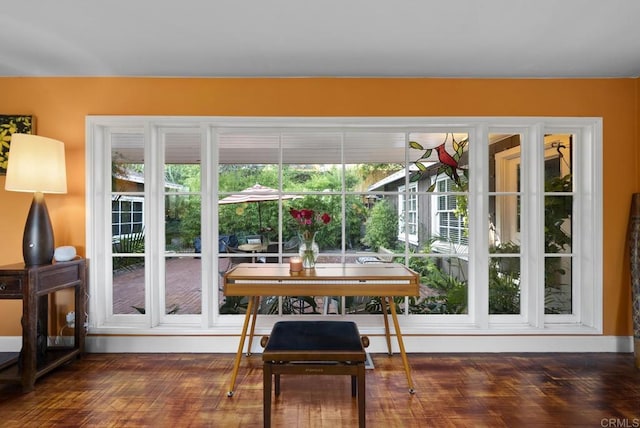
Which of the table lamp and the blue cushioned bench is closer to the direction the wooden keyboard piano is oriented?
the blue cushioned bench

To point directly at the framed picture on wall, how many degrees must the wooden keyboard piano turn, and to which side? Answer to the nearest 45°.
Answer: approximately 90° to its right

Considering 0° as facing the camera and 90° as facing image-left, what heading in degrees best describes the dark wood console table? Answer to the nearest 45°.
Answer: approximately 0°

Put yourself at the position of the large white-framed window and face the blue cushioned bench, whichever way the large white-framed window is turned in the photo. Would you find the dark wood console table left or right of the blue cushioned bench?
right

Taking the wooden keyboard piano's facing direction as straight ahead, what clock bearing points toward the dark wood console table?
The dark wood console table is roughly at 3 o'clock from the wooden keyboard piano.

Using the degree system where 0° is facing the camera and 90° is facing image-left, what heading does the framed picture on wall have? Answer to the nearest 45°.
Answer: approximately 0°

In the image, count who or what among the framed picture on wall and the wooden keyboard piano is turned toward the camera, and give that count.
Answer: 2

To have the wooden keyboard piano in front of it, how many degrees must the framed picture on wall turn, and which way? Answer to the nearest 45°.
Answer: approximately 45° to its left

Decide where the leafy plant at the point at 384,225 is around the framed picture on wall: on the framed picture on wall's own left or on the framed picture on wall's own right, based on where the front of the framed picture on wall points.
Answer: on the framed picture on wall's own left
